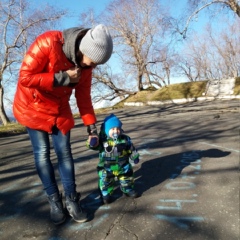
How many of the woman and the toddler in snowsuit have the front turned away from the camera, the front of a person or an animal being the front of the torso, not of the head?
0

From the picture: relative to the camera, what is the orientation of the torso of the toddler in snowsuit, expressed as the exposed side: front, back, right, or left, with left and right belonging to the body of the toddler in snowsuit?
front

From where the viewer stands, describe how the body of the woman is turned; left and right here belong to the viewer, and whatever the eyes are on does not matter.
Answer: facing the viewer and to the right of the viewer
